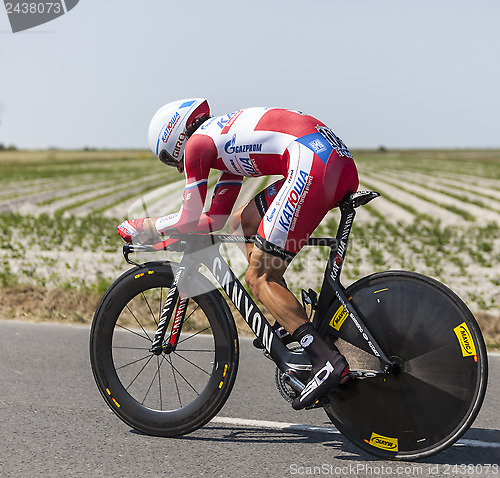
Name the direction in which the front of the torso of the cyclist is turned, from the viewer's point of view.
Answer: to the viewer's left

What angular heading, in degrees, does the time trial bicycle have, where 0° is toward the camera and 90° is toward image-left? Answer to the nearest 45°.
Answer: approximately 90°
